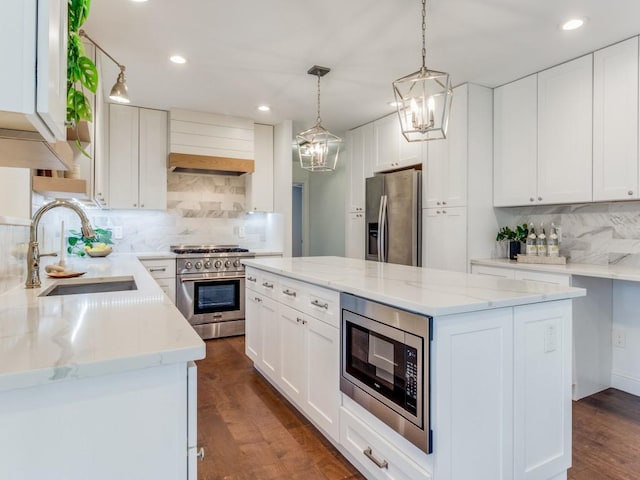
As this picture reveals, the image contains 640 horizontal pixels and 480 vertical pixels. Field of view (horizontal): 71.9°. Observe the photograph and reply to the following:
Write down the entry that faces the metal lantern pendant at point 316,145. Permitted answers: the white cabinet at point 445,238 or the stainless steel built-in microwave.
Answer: the white cabinet

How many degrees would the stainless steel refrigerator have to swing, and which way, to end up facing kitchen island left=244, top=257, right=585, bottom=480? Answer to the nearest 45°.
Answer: approximately 45° to its left

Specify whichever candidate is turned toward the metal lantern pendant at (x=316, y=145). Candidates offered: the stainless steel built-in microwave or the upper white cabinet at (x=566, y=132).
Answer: the upper white cabinet

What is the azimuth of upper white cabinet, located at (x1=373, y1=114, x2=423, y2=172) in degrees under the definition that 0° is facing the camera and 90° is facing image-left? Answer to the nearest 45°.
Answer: approximately 45°

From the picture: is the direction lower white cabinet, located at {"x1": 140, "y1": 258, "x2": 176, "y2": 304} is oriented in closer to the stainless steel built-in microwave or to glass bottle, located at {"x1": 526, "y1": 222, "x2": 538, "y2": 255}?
the stainless steel built-in microwave

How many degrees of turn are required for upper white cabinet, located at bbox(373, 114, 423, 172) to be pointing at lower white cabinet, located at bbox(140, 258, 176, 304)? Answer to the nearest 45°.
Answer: approximately 45° to its right
